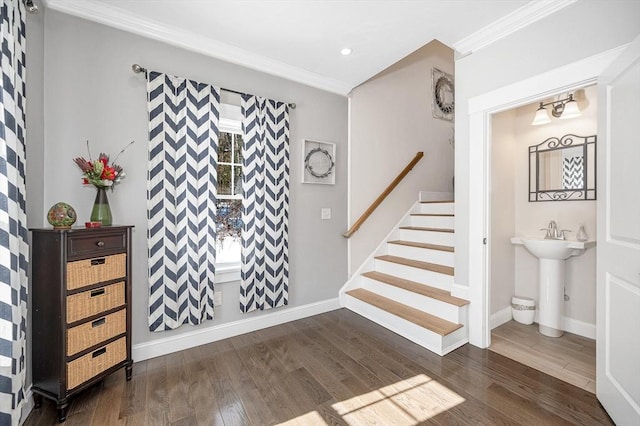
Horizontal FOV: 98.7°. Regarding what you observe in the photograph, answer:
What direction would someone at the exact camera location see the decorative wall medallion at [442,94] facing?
facing the viewer and to the right of the viewer

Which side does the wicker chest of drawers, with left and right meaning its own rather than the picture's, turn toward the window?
left

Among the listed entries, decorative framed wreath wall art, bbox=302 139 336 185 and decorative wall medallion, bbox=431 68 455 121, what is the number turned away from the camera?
0

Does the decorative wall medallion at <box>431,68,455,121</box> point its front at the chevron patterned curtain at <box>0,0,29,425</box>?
no

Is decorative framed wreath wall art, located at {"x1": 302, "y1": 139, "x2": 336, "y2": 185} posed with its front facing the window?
no

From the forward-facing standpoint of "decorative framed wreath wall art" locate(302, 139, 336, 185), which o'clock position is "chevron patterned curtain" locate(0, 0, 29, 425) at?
The chevron patterned curtain is roughly at 3 o'clock from the decorative framed wreath wall art.

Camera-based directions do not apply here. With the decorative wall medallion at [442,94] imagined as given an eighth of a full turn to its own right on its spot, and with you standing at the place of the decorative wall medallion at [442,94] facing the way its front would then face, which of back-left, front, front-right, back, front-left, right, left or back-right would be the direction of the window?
front-right

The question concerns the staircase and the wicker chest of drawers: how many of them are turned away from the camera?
0
